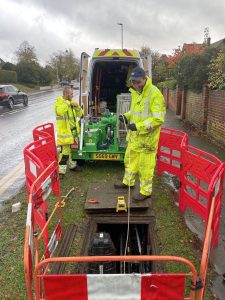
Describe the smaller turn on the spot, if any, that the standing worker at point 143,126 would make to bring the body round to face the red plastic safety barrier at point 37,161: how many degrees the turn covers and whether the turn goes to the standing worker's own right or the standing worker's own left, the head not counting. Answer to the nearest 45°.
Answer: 0° — they already face it

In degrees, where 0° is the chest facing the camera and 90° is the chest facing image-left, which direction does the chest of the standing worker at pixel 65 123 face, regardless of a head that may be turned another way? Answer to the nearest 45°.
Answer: approximately 315°

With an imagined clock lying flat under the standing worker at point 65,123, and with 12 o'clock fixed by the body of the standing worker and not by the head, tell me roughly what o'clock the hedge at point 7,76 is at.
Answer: The hedge is roughly at 7 o'clock from the standing worker.

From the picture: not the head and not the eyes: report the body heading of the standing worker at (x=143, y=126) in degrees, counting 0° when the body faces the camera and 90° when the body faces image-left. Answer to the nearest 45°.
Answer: approximately 45°

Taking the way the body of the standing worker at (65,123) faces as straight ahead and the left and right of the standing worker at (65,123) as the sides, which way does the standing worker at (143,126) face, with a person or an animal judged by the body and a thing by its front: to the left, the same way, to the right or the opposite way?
to the right

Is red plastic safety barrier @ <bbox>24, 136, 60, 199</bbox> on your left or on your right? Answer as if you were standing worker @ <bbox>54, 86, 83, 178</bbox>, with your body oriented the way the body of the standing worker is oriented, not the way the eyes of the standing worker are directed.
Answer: on your right
